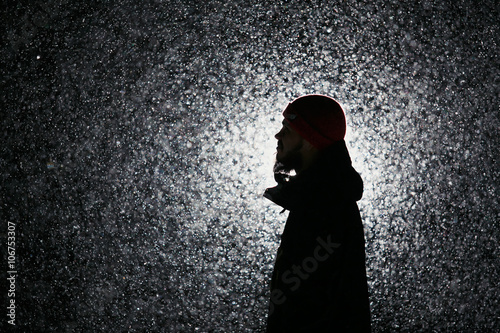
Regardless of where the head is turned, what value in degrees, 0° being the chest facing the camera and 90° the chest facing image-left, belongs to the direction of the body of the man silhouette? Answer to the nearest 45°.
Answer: approximately 90°
